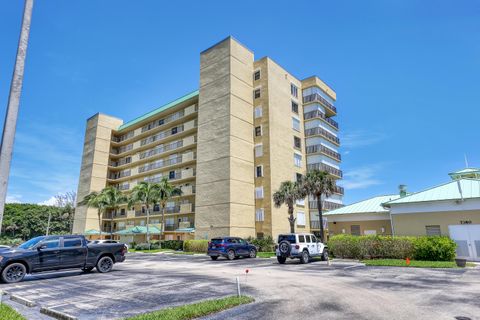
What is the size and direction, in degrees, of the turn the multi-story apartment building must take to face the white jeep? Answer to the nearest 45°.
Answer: approximately 45° to its left

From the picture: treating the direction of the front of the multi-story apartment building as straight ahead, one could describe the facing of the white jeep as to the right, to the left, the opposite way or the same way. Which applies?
the opposite way

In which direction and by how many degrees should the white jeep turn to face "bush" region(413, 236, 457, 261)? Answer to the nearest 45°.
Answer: approximately 45° to its right

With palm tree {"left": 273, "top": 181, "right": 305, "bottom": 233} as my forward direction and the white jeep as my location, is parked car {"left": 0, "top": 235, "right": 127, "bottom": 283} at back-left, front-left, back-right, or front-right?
back-left

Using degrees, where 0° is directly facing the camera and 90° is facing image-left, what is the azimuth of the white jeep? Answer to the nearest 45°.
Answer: approximately 225°

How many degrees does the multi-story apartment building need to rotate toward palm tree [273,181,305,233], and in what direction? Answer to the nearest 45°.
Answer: approximately 90° to its left

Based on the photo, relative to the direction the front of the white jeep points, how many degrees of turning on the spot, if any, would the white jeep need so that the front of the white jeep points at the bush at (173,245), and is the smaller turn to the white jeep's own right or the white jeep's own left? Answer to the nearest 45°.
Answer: approximately 90° to the white jeep's own left

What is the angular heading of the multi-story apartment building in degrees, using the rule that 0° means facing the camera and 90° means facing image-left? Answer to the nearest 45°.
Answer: approximately 45°
